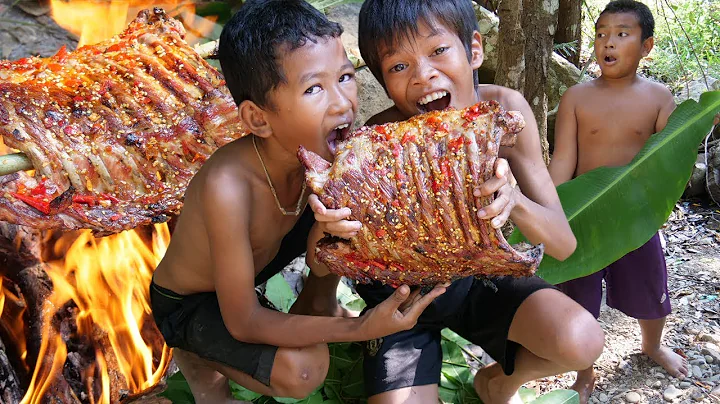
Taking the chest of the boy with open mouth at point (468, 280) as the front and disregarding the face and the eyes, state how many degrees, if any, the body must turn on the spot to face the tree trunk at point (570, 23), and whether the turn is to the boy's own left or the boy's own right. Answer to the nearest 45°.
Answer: approximately 180°

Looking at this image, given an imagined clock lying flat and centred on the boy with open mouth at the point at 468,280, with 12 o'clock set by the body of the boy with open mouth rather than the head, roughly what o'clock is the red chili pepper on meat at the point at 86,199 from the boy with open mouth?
The red chili pepper on meat is roughly at 3 o'clock from the boy with open mouth.

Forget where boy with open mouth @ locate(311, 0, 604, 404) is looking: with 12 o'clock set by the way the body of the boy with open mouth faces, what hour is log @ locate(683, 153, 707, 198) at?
The log is roughly at 7 o'clock from the boy with open mouth.

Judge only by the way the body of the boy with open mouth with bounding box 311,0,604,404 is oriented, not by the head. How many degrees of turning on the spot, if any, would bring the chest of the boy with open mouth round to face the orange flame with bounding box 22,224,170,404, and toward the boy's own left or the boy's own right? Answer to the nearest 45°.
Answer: approximately 90° to the boy's own right

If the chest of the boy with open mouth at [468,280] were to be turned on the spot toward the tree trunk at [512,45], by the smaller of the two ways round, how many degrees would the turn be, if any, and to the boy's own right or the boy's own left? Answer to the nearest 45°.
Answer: approximately 180°

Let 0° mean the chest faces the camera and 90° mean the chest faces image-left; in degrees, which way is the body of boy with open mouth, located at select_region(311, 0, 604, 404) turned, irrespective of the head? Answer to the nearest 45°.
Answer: approximately 0°

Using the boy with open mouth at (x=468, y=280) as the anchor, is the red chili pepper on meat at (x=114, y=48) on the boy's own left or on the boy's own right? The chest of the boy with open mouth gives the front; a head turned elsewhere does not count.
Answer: on the boy's own right

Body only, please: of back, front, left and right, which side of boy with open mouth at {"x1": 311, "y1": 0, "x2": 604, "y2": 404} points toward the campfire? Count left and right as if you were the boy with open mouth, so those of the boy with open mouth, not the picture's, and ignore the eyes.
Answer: right

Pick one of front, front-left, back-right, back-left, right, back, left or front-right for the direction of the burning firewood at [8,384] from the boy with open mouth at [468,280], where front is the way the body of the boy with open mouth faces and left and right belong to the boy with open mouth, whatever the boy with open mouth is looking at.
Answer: right

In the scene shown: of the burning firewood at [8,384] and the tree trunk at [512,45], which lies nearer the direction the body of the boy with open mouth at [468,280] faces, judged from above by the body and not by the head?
the burning firewood
